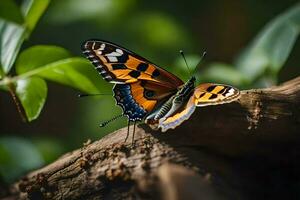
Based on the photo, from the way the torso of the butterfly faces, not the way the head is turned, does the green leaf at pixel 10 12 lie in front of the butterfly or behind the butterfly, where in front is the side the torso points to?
behind

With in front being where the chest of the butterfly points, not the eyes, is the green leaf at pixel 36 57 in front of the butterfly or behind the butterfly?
behind

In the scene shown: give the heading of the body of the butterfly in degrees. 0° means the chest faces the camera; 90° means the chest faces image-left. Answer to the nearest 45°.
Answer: approximately 225°

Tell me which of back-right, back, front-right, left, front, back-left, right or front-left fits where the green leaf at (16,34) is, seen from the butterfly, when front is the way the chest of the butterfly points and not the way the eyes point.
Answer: back-left
